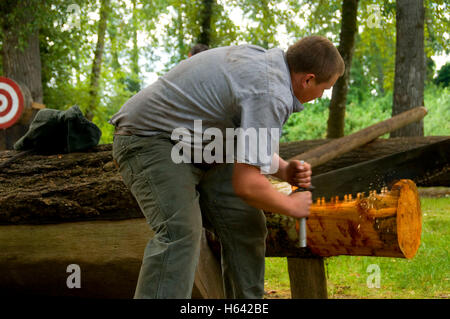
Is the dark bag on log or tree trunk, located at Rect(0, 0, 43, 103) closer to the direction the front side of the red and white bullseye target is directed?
the dark bag on log

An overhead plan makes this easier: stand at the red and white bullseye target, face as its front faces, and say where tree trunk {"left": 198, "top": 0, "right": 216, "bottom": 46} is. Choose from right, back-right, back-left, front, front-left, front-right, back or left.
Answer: back-left

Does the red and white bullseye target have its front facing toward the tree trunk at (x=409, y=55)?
no

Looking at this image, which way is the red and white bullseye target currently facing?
toward the camera

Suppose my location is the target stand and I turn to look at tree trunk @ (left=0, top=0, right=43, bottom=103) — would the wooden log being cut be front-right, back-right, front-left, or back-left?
back-right

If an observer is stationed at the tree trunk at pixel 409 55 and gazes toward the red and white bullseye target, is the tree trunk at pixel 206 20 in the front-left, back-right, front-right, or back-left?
front-right

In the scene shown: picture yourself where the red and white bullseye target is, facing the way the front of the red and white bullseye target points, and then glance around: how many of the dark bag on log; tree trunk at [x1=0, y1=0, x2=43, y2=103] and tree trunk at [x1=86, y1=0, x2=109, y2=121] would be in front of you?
1

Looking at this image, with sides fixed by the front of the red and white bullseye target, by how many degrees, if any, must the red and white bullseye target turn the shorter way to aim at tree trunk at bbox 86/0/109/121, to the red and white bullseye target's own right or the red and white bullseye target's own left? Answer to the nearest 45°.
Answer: approximately 180°

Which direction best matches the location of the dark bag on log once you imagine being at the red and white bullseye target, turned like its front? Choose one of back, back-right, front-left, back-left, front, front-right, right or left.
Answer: front

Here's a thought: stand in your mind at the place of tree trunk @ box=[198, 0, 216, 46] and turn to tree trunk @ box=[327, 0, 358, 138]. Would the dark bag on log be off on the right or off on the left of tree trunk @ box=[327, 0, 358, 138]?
right

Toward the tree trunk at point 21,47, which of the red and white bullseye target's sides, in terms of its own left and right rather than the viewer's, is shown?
back

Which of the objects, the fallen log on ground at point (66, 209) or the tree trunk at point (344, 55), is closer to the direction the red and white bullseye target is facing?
the fallen log on ground

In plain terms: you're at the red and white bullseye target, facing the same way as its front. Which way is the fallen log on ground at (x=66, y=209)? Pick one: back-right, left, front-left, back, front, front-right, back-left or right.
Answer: front
